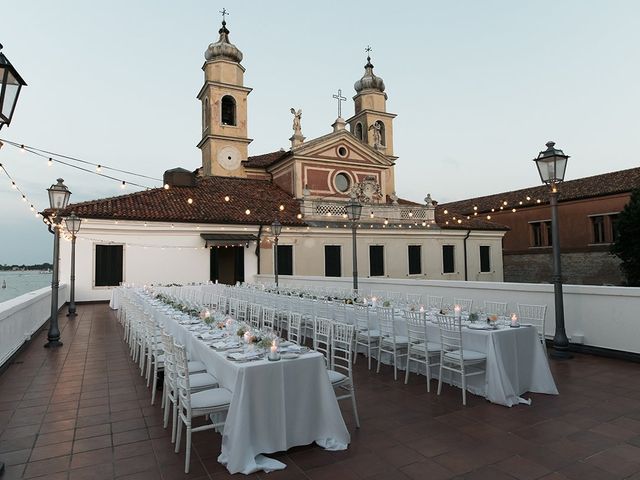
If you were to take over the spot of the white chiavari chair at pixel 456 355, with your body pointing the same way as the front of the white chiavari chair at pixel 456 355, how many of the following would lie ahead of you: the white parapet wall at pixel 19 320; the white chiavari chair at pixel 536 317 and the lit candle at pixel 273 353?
1

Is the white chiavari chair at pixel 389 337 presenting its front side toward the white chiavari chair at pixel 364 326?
no

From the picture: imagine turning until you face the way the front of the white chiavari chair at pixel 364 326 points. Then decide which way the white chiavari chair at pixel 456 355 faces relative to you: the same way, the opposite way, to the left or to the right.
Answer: the same way

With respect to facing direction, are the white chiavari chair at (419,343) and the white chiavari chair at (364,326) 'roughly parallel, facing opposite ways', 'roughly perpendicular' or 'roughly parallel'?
roughly parallel

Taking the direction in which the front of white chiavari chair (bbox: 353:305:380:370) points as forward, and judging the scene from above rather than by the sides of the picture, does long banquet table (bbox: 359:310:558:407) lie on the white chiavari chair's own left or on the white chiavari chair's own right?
on the white chiavari chair's own right

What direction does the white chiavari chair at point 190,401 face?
to the viewer's right

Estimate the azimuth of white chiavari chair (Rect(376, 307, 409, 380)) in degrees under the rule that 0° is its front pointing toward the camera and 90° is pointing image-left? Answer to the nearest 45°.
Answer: approximately 225°

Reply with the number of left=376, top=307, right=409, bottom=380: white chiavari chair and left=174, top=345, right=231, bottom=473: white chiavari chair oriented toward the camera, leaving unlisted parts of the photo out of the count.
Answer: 0

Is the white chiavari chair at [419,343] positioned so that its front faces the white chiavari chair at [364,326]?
no

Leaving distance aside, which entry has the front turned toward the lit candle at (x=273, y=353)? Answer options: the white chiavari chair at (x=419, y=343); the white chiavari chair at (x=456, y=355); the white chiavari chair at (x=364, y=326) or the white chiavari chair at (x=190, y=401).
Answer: the white chiavari chair at (x=190, y=401)

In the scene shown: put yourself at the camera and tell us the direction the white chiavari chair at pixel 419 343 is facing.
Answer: facing away from the viewer and to the right of the viewer

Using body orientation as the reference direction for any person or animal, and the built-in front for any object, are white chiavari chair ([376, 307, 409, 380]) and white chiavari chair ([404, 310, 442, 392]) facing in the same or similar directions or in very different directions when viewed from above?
same or similar directions

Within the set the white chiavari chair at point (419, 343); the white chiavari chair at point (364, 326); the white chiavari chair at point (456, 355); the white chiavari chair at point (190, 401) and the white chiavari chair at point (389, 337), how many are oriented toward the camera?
0

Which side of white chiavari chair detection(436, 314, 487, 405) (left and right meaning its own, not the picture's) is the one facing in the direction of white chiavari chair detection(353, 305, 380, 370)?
left

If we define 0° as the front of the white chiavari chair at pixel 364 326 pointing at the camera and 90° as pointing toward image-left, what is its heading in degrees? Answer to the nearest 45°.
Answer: approximately 225°
